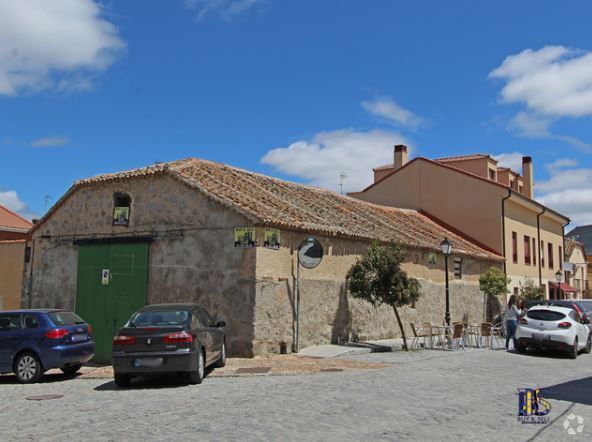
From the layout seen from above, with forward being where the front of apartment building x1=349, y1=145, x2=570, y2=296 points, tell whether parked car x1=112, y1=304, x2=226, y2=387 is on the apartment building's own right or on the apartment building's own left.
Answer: on the apartment building's own right

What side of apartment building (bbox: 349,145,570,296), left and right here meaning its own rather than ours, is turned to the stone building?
right

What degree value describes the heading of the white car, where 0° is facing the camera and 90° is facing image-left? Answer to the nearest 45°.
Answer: approximately 225°

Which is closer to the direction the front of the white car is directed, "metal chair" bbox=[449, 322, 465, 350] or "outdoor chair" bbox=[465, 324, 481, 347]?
the outdoor chair

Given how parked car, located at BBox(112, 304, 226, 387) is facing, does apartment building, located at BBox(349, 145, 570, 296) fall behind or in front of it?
in front

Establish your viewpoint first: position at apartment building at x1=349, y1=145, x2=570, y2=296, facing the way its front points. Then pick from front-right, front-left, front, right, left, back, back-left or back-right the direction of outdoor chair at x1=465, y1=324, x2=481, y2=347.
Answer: front-right

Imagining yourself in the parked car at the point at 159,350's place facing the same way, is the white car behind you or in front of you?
in front

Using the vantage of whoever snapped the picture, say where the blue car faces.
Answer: facing away from the viewer and to the left of the viewer

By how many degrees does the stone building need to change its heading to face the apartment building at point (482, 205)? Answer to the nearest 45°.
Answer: approximately 180°

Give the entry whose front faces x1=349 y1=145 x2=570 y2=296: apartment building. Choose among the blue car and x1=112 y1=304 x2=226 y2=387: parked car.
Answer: the parked car

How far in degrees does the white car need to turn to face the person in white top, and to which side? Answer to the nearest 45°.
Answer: approximately 90° to its left

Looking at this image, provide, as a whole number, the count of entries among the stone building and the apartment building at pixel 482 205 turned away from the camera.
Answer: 0
